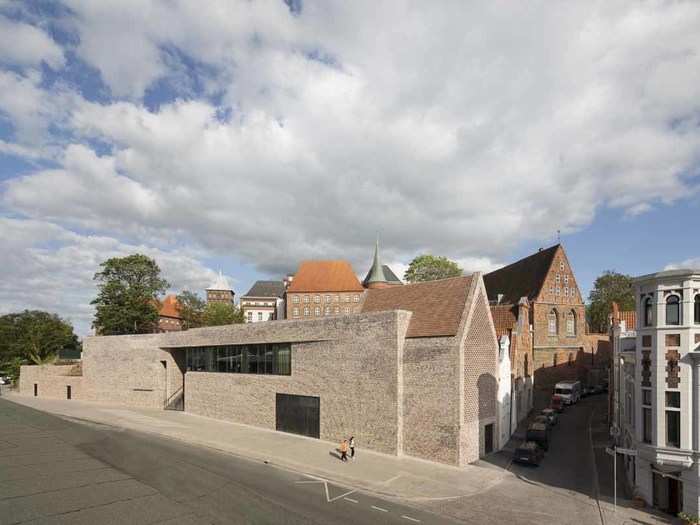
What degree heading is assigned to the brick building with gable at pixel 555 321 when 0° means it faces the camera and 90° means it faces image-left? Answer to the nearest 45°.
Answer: approximately 315°

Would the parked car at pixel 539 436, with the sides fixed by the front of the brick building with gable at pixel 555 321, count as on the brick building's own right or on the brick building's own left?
on the brick building's own right

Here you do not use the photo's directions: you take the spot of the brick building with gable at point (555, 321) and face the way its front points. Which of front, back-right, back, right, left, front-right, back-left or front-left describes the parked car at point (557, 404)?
front-right

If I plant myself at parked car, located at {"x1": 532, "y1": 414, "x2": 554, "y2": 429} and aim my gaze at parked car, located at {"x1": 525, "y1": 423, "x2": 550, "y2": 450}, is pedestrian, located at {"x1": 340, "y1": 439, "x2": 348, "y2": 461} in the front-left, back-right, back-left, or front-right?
front-right

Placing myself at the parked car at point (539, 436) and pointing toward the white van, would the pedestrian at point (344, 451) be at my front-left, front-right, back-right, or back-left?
back-left

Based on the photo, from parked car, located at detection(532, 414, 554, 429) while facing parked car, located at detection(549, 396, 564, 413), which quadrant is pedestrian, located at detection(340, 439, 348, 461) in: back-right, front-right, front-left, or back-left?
back-left

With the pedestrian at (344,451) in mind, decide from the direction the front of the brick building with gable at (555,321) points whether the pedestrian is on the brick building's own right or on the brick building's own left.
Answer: on the brick building's own right

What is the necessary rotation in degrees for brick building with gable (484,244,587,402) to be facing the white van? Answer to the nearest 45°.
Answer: approximately 45° to its right
